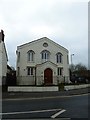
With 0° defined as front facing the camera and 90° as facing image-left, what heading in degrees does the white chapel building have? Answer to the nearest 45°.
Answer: approximately 0°

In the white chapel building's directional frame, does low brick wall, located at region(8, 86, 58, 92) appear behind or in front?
in front
